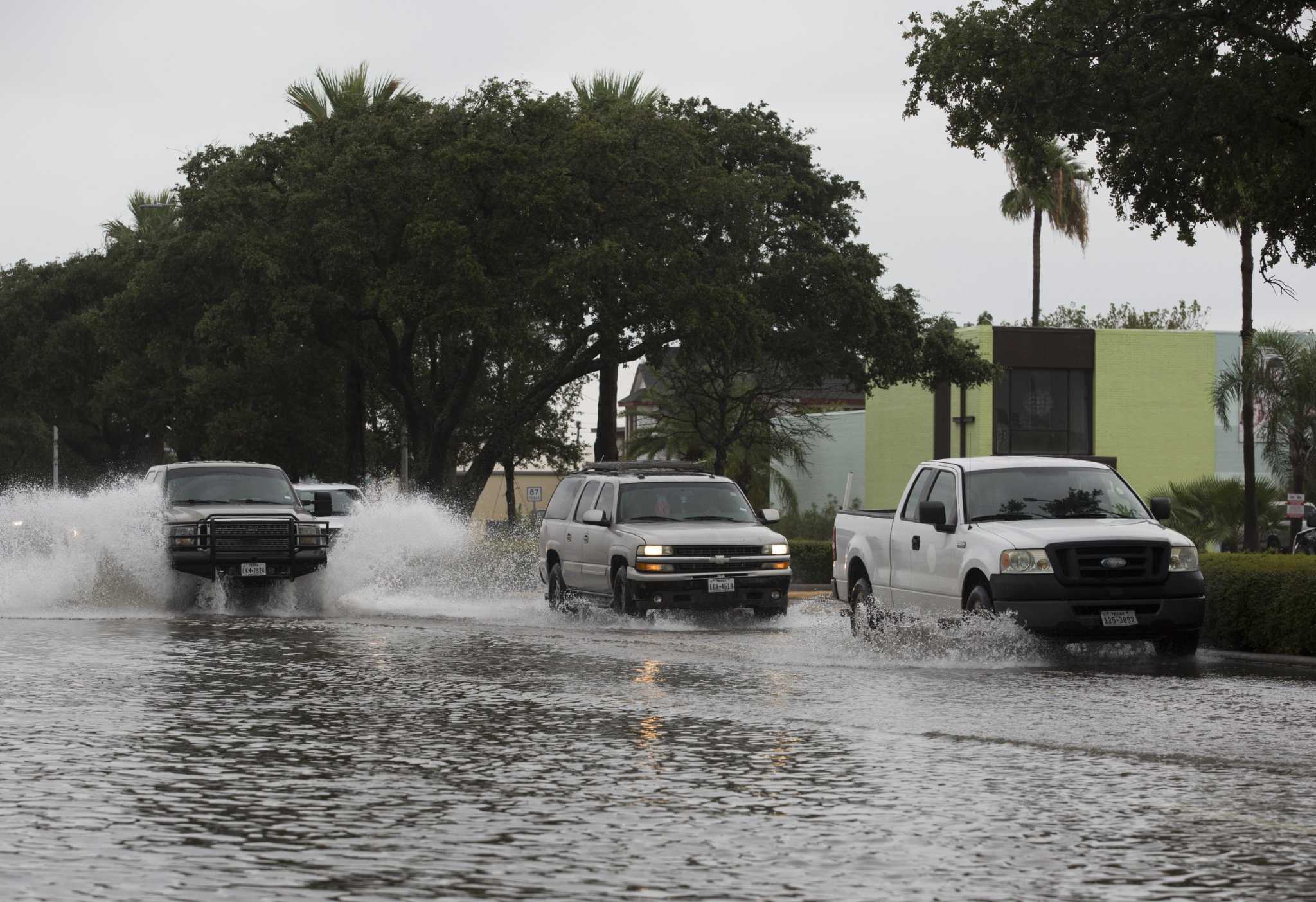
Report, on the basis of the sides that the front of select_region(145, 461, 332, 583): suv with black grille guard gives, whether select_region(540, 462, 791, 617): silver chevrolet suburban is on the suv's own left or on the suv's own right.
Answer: on the suv's own left

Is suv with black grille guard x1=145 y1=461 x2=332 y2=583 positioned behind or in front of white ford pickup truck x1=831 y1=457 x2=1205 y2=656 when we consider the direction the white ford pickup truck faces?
behind

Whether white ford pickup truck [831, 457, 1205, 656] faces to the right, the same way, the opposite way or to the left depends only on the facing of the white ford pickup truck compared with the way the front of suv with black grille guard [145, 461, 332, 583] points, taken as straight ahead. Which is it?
the same way

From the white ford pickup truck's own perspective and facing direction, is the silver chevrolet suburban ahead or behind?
behind

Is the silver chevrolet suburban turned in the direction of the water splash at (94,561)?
no

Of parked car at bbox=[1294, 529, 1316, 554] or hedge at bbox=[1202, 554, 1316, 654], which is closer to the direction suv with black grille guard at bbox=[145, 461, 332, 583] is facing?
the hedge

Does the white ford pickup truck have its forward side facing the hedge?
no

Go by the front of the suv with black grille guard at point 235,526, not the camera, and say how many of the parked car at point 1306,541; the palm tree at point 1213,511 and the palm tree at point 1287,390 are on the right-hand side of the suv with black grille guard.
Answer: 0

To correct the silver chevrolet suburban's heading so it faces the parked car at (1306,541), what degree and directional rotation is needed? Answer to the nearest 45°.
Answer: approximately 90° to its left

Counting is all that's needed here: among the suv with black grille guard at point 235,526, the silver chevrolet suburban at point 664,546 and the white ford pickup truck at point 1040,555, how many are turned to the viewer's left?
0

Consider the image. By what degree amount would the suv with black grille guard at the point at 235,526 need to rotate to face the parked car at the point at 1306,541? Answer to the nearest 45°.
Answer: approximately 135° to its left

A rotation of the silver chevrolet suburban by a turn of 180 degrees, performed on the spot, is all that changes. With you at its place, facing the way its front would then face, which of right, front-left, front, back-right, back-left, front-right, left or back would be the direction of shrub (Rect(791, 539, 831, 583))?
front-right

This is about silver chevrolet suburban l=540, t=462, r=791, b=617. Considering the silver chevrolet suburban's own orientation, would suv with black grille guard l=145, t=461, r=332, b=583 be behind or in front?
behind

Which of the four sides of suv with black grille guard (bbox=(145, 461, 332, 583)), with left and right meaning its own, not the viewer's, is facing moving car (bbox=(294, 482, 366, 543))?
back

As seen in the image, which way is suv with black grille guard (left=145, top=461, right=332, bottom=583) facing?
toward the camera

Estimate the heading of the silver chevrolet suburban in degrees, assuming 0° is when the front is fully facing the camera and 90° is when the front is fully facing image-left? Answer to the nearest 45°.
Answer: approximately 315°

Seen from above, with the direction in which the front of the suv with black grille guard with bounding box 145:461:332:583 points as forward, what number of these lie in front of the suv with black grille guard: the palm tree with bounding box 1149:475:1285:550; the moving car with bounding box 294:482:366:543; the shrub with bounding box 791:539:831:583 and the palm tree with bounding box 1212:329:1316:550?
0

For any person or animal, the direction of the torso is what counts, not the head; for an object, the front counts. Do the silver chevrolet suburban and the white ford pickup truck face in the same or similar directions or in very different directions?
same or similar directions

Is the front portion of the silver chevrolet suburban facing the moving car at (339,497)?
no

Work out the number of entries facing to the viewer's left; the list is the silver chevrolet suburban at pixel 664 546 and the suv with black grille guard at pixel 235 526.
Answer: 0
